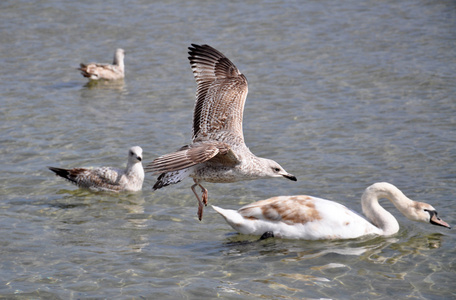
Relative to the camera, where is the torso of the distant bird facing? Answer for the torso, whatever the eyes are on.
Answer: to the viewer's right

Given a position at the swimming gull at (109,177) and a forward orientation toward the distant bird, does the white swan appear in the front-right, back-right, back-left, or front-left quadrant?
back-right

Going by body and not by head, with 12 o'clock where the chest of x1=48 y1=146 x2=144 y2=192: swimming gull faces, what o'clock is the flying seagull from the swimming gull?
The flying seagull is roughly at 2 o'clock from the swimming gull.

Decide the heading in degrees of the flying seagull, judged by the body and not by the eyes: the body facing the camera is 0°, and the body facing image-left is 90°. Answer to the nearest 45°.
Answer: approximately 270°

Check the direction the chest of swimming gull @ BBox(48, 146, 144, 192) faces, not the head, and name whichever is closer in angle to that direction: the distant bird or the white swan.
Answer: the white swan

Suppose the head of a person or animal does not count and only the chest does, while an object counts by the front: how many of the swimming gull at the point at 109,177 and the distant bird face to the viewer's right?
2

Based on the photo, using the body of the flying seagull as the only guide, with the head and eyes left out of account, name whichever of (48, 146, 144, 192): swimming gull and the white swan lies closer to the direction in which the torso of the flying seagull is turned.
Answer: the white swan

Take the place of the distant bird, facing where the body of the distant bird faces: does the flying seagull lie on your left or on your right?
on your right

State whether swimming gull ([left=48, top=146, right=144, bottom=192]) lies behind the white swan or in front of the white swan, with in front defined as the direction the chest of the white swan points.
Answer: behind

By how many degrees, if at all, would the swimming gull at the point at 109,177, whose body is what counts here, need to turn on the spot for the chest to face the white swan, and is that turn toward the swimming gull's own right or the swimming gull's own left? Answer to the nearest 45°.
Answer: approximately 45° to the swimming gull's own right

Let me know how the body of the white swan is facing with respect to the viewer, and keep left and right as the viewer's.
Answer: facing to the right of the viewer

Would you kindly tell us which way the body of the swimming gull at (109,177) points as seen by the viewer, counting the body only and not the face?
to the viewer's right
